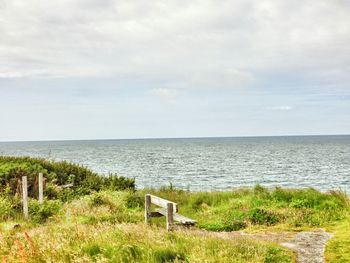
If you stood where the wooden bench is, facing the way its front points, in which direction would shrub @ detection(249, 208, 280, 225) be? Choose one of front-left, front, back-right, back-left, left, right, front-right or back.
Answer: front

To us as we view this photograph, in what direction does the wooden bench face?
facing away from the viewer and to the right of the viewer

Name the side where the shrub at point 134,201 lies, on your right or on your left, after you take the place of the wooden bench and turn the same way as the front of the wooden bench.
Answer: on your left

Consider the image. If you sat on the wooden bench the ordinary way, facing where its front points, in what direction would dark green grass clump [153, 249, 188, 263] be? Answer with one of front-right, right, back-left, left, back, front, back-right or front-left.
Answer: back-right

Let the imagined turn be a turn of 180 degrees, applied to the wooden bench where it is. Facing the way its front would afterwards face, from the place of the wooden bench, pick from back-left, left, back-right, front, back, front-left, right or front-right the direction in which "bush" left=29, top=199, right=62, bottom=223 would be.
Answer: right

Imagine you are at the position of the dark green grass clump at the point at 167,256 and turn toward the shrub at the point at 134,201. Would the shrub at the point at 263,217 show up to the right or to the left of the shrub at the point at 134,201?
right

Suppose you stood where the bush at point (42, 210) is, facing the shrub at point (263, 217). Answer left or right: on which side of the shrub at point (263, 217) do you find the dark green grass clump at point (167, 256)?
right
